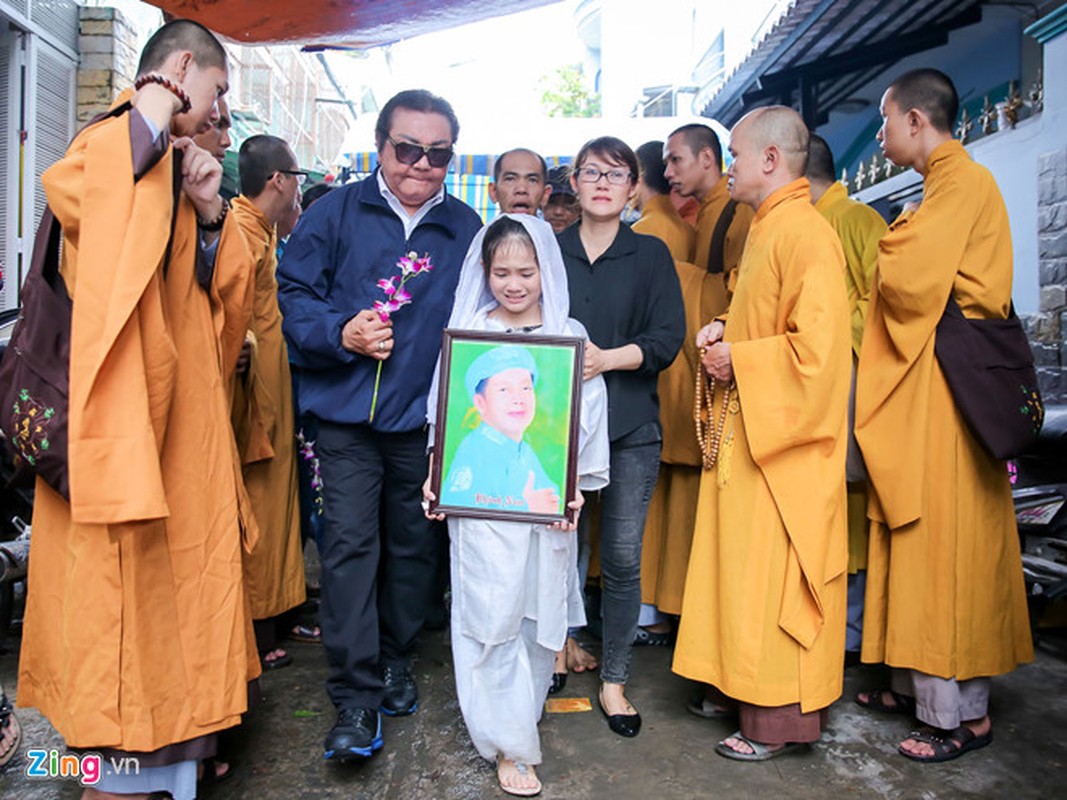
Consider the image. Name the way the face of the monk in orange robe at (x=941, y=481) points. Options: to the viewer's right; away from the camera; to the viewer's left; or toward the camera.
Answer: to the viewer's left

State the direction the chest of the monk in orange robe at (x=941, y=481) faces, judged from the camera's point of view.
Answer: to the viewer's left

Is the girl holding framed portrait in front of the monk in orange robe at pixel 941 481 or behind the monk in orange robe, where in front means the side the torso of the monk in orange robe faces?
in front

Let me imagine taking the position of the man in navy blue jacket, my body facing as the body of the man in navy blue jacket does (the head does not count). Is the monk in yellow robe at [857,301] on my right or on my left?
on my left

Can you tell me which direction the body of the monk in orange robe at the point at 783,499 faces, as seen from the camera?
to the viewer's left

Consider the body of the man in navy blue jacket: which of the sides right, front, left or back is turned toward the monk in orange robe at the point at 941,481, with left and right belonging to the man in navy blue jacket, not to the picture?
left

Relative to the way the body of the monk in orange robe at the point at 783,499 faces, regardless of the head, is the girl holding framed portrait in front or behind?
in front

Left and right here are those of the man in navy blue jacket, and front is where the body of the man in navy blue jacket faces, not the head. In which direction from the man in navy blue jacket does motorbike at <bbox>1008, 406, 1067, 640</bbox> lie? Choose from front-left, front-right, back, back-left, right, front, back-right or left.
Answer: left

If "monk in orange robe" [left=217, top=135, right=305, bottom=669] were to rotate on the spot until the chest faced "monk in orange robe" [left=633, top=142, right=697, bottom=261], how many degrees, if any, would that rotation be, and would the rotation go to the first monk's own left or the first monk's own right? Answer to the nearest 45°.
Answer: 0° — they already face them

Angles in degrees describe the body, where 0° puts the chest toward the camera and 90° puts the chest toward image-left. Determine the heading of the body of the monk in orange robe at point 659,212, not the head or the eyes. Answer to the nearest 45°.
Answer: approximately 90°

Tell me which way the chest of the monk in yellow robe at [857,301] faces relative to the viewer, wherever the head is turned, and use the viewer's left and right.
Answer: facing away from the viewer and to the left of the viewer
